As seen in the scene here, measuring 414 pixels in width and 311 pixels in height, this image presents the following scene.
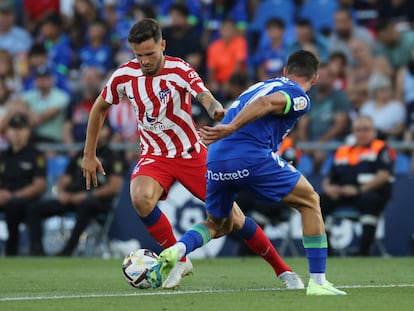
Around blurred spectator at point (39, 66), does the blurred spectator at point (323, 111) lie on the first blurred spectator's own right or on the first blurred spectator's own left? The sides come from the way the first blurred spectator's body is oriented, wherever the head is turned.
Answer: on the first blurred spectator's own left

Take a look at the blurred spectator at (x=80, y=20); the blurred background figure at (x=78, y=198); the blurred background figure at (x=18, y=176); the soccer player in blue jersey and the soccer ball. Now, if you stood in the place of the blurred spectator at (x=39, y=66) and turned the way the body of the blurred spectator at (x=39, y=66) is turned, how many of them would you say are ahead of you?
4

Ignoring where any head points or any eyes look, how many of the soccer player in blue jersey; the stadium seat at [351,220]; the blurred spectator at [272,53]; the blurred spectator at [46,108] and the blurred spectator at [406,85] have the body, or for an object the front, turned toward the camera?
4

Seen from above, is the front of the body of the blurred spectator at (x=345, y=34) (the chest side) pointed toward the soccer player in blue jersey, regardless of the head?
yes

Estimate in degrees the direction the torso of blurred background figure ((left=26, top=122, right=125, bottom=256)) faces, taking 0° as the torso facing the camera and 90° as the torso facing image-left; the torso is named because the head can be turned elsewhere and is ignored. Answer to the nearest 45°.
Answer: approximately 45°

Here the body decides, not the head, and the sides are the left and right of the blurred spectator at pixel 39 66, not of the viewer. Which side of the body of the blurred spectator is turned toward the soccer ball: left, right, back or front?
front

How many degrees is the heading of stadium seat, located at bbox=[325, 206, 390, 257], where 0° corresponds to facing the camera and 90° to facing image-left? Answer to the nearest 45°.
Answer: approximately 0°

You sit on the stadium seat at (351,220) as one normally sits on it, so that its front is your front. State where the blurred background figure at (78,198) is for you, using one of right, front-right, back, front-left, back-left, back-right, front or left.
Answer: right

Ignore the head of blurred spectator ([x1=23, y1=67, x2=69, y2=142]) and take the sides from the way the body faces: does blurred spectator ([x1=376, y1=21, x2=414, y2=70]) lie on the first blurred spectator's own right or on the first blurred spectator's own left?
on the first blurred spectator's own left

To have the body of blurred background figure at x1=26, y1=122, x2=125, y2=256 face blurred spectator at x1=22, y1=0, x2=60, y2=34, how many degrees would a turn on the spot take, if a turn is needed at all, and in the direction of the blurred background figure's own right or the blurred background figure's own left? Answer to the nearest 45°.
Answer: approximately 135° to the blurred background figure's own right

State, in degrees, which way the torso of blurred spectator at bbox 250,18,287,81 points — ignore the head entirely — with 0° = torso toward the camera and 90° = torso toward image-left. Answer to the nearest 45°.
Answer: approximately 0°
